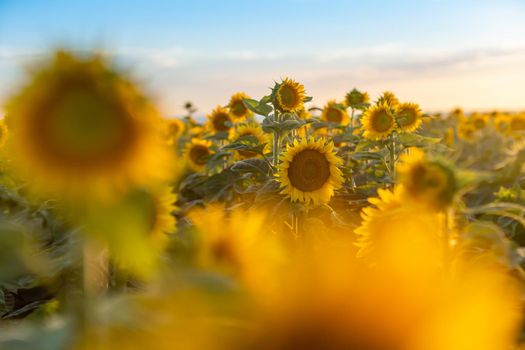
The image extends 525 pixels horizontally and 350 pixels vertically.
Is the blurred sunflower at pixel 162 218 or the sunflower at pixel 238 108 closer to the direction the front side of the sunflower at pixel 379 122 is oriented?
the blurred sunflower

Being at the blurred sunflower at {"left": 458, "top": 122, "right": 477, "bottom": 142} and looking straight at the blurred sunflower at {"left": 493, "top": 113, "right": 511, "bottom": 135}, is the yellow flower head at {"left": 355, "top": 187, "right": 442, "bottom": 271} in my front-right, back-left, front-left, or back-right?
back-right

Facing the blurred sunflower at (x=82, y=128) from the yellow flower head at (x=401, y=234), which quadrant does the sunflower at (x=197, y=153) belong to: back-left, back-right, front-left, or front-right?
back-right

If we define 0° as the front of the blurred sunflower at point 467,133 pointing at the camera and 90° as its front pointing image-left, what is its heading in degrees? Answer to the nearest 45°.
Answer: approximately 0°

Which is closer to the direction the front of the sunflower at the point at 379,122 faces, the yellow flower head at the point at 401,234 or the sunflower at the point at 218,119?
the yellow flower head

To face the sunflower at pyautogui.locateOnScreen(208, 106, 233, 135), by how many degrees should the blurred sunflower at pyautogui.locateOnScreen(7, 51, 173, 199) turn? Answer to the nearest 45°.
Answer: approximately 180°

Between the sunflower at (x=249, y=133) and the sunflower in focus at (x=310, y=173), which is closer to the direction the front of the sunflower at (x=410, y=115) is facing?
the sunflower in focus
